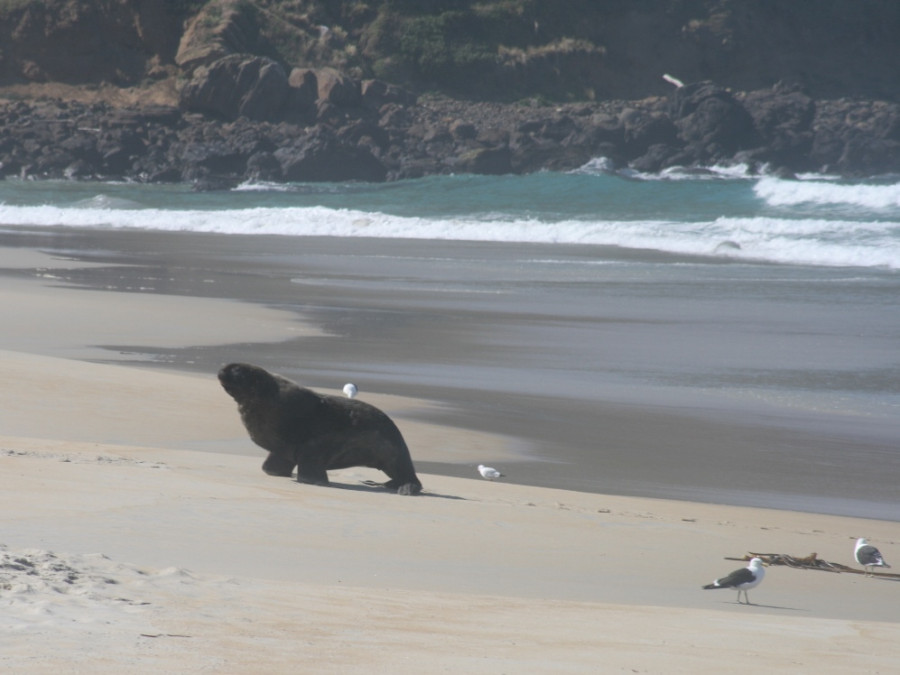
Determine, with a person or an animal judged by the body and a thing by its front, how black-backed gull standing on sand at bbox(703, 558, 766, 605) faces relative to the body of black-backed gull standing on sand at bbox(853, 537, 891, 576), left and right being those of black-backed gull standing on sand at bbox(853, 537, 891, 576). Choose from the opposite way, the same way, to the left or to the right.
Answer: the opposite way

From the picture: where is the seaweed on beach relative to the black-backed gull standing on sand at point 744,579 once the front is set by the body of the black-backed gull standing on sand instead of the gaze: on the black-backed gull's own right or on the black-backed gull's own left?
on the black-backed gull's own left

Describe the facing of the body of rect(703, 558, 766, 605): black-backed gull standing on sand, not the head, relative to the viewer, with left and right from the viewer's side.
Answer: facing to the right of the viewer

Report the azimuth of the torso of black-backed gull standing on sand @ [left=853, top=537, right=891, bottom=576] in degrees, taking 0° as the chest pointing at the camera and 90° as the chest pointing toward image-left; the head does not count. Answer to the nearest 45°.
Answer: approximately 90°

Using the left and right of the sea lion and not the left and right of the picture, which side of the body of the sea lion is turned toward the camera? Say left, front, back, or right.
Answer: left

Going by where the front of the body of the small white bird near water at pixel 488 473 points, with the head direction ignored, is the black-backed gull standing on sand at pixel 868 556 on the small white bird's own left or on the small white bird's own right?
on the small white bird's own left

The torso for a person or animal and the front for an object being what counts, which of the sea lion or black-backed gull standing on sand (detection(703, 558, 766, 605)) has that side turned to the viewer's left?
the sea lion

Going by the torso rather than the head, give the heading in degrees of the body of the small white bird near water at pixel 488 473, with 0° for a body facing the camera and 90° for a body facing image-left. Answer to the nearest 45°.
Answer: approximately 90°

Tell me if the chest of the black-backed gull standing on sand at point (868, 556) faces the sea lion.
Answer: yes

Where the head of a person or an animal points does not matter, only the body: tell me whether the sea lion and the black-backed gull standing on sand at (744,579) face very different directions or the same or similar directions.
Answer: very different directions
